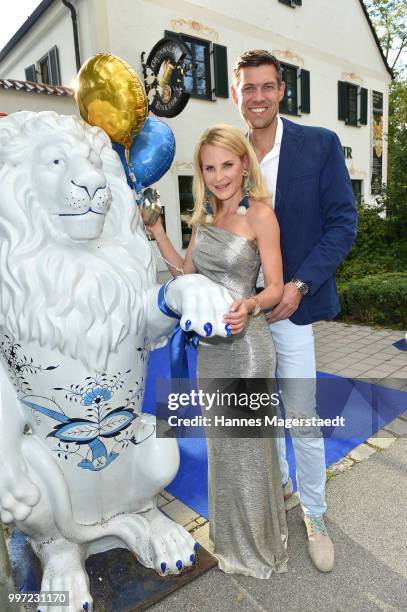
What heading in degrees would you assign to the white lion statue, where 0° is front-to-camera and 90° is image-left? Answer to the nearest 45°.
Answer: approximately 315°

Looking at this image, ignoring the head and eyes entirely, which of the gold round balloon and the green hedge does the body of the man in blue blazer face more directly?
the gold round balloon

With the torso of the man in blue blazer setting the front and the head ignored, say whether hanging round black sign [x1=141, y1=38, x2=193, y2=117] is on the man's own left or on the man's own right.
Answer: on the man's own right

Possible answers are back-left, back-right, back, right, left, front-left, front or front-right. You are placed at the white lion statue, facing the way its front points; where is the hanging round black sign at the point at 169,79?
back-left

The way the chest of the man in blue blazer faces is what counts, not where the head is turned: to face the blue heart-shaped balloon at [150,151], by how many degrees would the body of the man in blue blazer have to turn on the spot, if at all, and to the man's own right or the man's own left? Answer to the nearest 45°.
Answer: approximately 45° to the man's own right

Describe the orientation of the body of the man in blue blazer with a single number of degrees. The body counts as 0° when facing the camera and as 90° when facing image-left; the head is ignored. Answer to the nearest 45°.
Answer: approximately 45°
